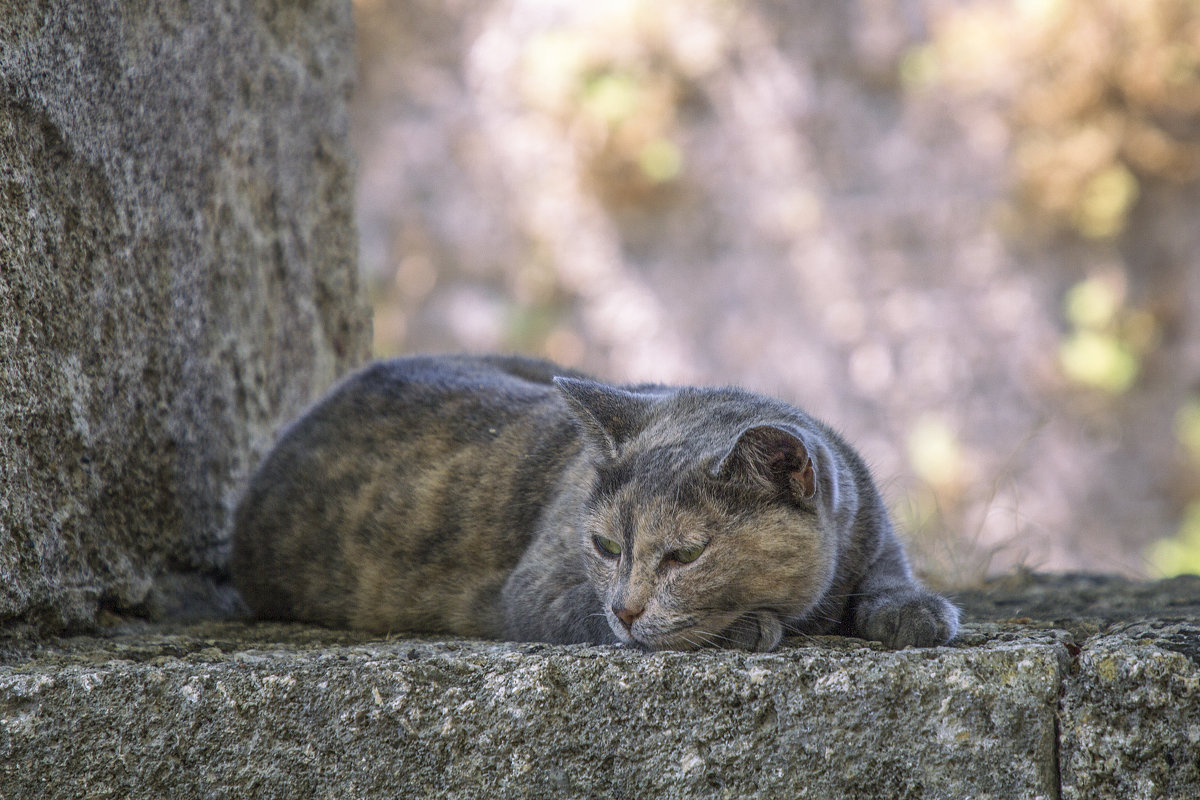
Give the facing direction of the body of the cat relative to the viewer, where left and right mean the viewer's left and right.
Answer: facing the viewer and to the right of the viewer

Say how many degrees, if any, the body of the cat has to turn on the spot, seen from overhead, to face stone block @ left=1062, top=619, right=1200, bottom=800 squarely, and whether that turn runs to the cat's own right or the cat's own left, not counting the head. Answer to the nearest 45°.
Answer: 0° — it already faces it

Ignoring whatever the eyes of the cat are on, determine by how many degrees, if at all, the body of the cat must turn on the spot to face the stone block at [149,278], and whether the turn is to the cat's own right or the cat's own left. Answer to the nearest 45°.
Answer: approximately 135° to the cat's own right
